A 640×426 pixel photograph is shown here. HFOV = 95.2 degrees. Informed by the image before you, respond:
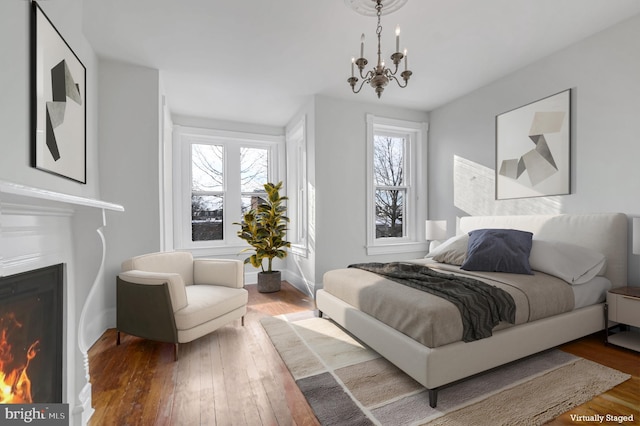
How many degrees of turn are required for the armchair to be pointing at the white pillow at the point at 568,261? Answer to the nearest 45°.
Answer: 0° — it already faces it

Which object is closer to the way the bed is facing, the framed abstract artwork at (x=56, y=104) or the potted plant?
the framed abstract artwork

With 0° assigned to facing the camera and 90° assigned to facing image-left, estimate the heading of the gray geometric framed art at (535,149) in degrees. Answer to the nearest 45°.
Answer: approximately 45°

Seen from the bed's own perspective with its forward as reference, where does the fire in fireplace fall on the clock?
The fire in fireplace is roughly at 12 o'clock from the bed.

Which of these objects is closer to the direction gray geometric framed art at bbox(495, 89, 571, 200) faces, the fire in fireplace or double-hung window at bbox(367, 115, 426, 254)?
the fire in fireplace

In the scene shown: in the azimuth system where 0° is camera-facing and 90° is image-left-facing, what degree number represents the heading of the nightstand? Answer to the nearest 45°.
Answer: approximately 45°

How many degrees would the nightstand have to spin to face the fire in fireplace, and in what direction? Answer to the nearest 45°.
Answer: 0° — it already faces it

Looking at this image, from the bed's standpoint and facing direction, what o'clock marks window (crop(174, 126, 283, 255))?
The window is roughly at 2 o'clock from the bed.

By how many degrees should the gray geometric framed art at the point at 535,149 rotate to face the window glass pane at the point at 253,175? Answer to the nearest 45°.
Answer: approximately 45° to its right

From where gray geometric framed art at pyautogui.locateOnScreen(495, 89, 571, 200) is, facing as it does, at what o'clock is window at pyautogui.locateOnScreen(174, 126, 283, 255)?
The window is roughly at 1 o'clock from the gray geometric framed art.

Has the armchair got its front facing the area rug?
yes

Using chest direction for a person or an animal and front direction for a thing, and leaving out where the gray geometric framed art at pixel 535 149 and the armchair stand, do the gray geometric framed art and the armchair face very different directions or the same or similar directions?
very different directions
